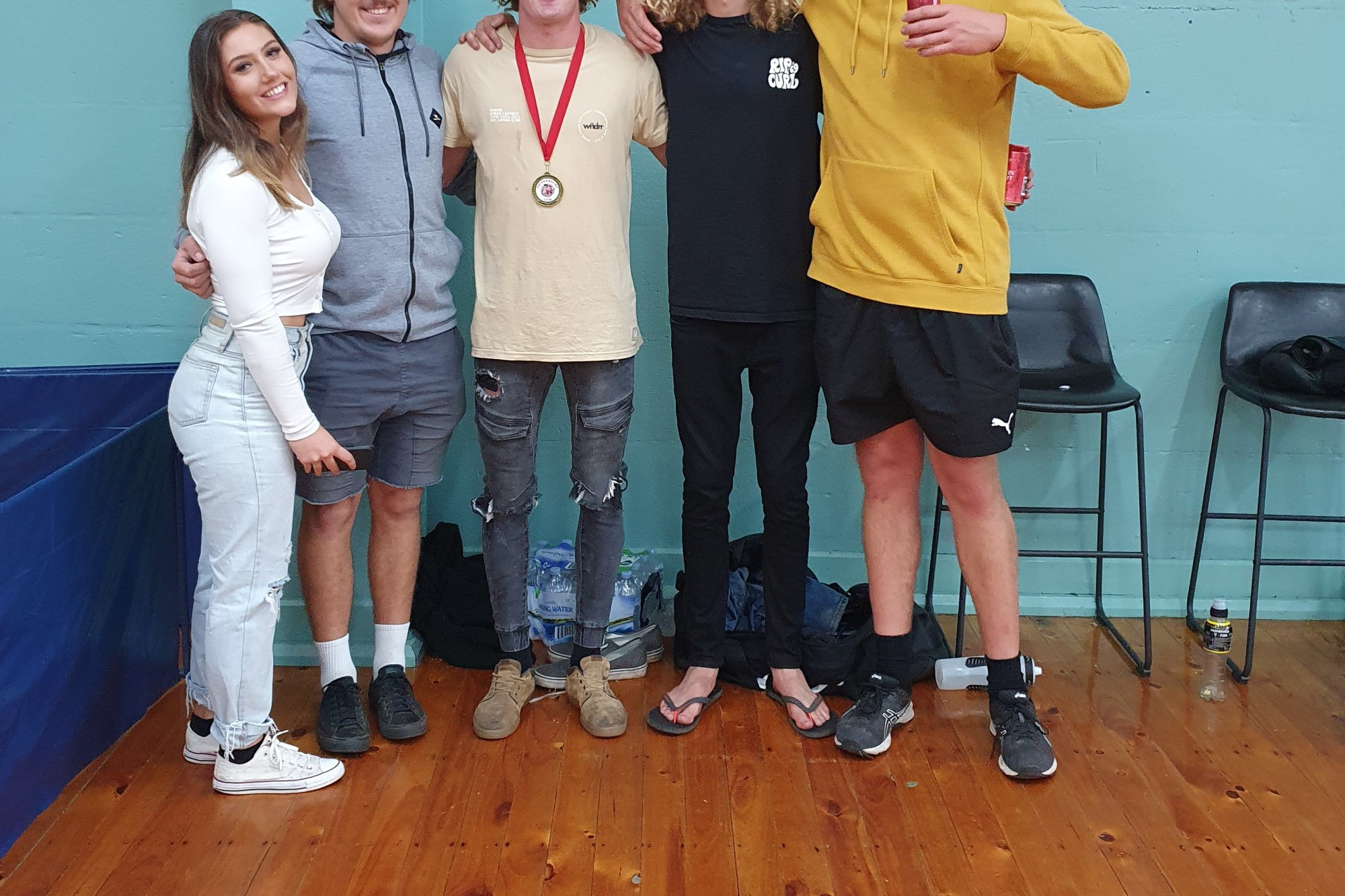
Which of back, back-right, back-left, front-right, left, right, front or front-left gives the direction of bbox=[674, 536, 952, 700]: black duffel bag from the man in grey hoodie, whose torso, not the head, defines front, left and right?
left

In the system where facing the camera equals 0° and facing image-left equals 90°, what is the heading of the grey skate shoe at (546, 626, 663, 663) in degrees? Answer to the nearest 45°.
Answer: approximately 90°

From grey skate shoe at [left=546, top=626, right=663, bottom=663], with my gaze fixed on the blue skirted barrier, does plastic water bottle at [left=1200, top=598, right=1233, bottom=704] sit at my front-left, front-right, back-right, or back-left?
back-left

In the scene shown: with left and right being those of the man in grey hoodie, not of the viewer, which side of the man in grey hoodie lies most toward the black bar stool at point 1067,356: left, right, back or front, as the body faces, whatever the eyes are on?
left

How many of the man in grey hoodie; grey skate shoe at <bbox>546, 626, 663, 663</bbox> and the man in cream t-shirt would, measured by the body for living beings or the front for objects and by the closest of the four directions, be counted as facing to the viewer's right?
0

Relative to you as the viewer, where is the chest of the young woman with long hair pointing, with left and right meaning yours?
facing to the right of the viewer

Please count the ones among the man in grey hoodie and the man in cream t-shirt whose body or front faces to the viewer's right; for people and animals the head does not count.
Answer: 0

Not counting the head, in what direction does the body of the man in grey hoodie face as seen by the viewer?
toward the camera

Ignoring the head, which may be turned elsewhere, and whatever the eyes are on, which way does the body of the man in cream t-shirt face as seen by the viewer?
toward the camera

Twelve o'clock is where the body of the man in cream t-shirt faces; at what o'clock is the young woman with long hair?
The young woman with long hair is roughly at 2 o'clock from the man in cream t-shirt.

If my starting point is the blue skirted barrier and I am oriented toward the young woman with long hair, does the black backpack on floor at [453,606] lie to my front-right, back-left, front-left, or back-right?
front-left
